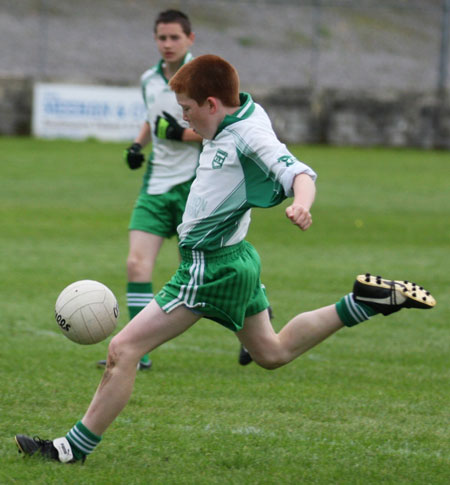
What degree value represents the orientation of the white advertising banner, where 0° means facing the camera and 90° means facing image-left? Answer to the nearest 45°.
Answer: approximately 0°

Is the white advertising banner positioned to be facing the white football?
yes

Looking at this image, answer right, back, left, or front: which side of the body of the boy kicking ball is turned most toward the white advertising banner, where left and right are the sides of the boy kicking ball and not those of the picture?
right

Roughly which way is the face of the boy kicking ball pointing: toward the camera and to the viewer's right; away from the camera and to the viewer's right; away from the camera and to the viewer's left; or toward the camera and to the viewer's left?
toward the camera and to the viewer's left

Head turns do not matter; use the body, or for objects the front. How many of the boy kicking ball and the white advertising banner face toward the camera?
1

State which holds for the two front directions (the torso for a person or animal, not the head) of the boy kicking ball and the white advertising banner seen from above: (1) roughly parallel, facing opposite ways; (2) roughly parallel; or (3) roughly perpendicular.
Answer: roughly perpendicular

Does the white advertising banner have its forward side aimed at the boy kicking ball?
yes

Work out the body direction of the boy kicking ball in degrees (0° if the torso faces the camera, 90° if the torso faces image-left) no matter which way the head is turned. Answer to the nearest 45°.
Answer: approximately 90°
